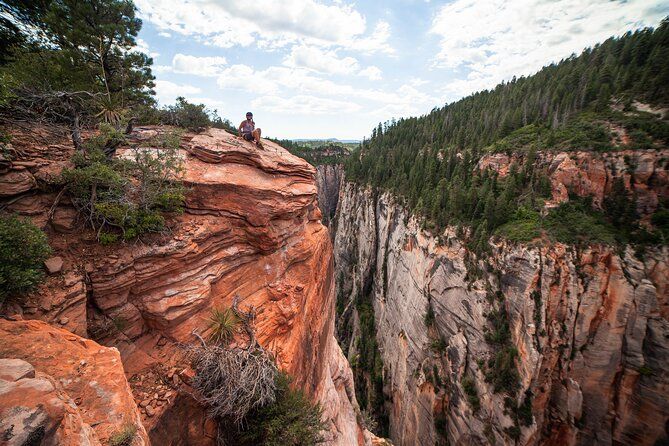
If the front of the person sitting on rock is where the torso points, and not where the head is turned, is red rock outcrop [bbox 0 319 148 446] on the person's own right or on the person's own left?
on the person's own right

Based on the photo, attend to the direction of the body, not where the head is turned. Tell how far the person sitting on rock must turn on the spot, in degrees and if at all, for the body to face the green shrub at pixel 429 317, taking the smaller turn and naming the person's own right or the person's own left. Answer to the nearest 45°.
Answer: approximately 90° to the person's own left

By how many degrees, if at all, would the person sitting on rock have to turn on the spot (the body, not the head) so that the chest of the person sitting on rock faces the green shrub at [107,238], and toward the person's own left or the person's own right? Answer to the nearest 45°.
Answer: approximately 90° to the person's own right

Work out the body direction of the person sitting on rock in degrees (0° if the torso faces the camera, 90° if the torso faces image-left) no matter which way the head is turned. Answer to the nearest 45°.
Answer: approximately 315°

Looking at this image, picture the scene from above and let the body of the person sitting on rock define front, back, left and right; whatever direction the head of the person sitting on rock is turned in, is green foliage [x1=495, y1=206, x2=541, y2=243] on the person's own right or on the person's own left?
on the person's own left

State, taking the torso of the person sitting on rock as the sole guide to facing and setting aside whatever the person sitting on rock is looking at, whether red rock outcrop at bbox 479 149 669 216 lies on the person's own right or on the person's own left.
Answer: on the person's own left

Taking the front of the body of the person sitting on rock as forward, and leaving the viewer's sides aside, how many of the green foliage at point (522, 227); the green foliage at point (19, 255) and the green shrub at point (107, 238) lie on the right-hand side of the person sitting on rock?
2

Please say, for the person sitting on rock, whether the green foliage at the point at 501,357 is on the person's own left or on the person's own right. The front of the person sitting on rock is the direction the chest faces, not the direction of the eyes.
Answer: on the person's own left

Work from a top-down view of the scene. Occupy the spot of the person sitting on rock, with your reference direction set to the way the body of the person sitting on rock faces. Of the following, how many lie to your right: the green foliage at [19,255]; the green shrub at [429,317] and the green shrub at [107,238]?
2

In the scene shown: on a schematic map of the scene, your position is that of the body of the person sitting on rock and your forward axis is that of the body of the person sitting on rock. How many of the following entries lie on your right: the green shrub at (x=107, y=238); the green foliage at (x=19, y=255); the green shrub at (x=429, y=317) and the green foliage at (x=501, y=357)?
2

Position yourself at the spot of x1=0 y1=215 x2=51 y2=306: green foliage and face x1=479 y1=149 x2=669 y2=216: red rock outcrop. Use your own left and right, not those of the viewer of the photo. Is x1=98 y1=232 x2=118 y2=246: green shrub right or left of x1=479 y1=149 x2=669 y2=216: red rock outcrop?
left
